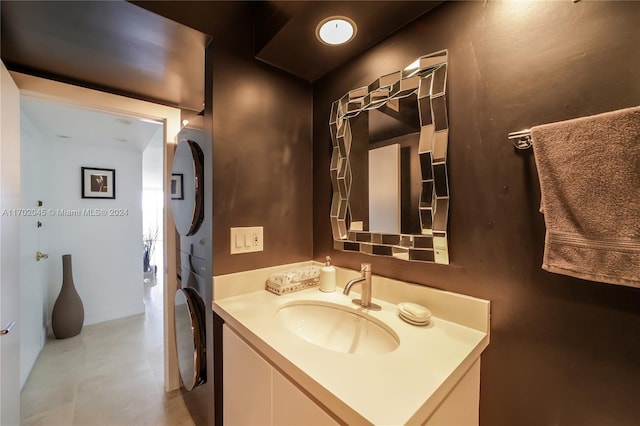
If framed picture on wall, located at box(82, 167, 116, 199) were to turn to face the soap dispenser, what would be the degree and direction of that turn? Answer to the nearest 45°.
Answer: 0° — it already faces it

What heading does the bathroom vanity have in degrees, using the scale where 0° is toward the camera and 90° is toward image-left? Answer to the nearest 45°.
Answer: approximately 45°

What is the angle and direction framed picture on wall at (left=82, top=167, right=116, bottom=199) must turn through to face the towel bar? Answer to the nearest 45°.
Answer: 0° — it already faces it

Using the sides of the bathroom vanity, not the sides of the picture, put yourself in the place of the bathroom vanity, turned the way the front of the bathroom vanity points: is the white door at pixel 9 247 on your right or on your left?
on your right

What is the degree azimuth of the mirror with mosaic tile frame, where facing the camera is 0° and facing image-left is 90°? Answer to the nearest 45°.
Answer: approximately 45°

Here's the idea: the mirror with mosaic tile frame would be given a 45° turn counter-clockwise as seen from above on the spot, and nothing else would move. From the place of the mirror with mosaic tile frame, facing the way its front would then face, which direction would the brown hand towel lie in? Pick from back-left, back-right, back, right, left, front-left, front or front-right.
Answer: front-left

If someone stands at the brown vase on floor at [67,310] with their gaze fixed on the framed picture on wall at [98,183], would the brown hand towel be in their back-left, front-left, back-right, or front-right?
back-right

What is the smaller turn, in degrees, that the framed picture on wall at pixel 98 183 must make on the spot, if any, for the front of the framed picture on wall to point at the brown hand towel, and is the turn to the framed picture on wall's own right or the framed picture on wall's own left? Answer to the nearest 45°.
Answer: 0° — it already faces it

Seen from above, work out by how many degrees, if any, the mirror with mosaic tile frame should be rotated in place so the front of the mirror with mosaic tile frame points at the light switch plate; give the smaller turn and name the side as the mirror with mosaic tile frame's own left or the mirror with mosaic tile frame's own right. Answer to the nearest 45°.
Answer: approximately 45° to the mirror with mosaic tile frame's own right
